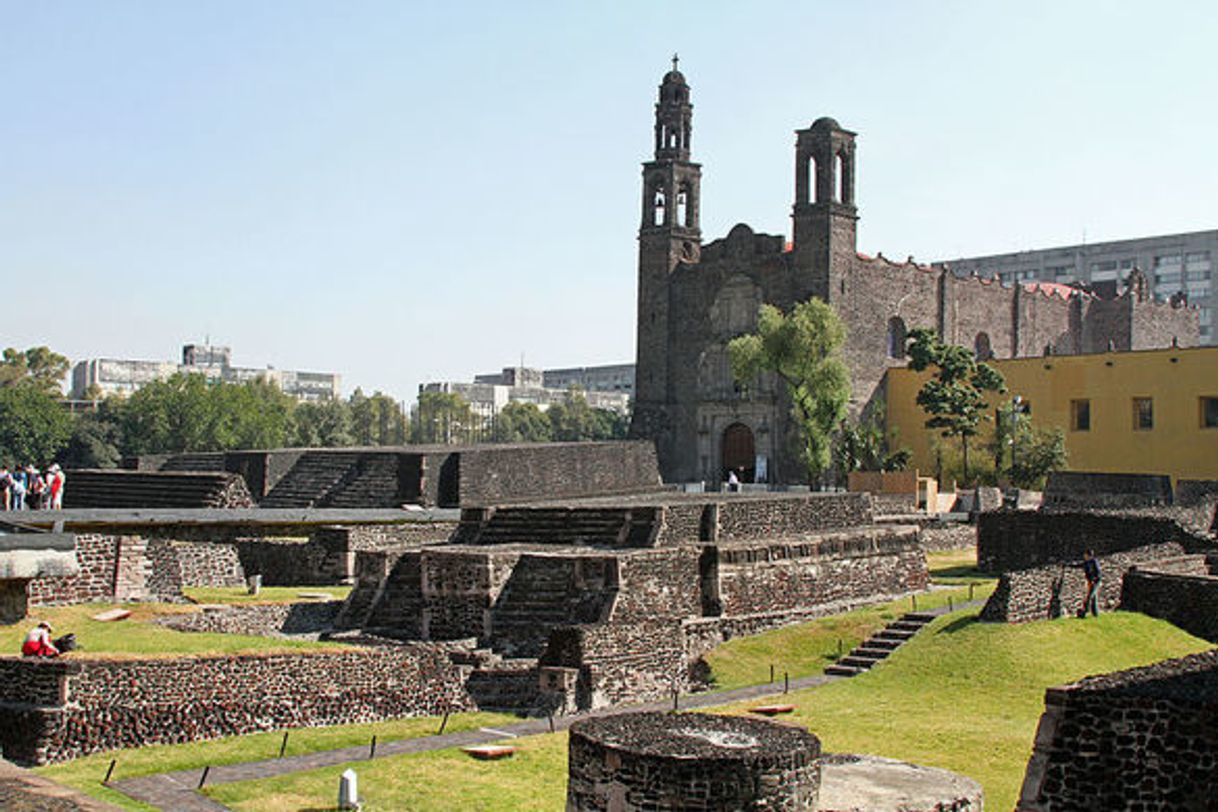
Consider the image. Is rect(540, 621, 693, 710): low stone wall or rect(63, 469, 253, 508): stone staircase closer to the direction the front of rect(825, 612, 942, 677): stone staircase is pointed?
the low stone wall

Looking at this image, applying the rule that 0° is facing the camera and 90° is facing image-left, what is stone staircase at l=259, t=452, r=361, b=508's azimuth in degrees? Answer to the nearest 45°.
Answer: approximately 45°

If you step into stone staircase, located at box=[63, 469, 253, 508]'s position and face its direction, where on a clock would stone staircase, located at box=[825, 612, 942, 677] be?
stone staircase, located at box=[825, 612, 942, 677] is roughly at 11 o'clock from stone staircase, located at box=[63, 469, 253, 508].

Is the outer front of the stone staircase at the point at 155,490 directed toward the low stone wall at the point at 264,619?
yes

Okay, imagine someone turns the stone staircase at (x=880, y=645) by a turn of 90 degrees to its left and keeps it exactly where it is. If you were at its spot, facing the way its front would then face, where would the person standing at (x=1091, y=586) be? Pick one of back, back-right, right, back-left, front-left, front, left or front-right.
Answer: front-left

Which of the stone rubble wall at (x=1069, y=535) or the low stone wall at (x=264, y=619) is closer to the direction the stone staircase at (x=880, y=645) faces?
the low stone wall

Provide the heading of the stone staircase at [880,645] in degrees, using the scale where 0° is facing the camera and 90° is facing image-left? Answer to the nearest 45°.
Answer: approximately 45°

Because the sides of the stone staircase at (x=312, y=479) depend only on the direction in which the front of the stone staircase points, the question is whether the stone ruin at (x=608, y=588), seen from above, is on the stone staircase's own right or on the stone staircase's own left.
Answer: on the stone staircase's own left
